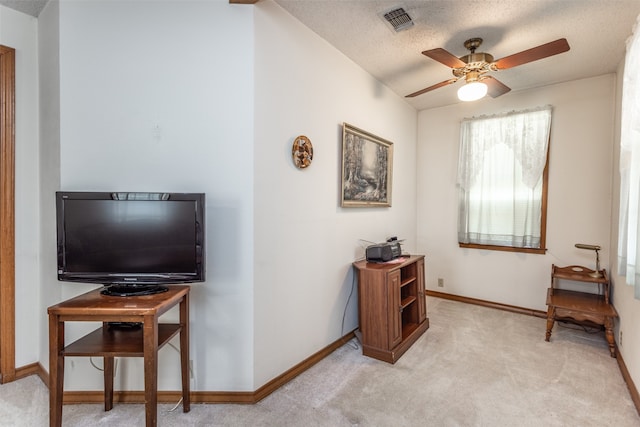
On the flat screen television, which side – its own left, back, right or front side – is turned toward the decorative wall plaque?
left

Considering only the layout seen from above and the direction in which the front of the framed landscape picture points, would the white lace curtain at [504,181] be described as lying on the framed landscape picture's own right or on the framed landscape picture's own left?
on the framed landscape picture's own left

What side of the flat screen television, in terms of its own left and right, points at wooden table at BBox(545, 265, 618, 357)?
left

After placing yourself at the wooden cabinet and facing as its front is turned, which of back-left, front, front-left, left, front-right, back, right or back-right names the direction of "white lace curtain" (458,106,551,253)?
left

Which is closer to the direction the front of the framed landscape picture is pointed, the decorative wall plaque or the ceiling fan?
the ceiling fan

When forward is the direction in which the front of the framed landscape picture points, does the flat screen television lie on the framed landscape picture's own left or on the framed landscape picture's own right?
on the framed landscape picture's own right

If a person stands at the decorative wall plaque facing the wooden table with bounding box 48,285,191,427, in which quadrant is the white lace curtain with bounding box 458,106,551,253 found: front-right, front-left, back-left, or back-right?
back-left

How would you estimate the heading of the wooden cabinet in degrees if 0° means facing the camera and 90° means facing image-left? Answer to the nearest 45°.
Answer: approximately 315°

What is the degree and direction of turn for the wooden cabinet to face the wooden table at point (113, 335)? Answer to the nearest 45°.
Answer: approximately 90° to its right
